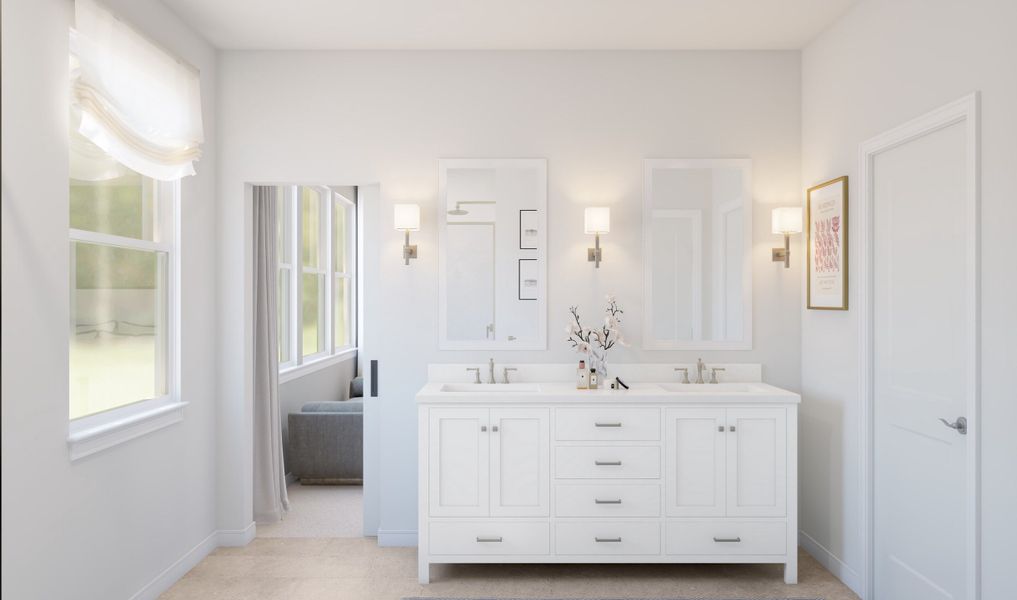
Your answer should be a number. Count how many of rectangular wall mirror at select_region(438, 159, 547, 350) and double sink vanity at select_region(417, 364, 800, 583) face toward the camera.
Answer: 2

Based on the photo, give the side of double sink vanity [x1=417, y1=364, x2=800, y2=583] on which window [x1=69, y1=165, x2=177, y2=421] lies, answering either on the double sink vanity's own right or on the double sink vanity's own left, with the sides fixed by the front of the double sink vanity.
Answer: on the double sink vanity's own right

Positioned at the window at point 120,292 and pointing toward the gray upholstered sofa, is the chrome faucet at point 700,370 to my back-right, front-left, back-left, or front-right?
front-right

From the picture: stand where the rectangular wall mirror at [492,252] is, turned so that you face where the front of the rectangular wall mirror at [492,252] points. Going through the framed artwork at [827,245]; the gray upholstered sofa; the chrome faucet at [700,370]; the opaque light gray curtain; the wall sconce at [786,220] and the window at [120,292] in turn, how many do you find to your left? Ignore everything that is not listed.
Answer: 3

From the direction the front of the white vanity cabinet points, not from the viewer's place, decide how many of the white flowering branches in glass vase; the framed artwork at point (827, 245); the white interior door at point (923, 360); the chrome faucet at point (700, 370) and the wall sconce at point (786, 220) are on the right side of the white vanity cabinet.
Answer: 0

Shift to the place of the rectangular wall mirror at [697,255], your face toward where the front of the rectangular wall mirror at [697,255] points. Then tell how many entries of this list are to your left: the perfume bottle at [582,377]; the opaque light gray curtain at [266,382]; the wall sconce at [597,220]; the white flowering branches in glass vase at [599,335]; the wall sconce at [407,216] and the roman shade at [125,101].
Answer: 0

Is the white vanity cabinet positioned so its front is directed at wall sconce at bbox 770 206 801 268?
no

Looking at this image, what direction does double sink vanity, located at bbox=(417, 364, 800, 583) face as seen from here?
toward the camera

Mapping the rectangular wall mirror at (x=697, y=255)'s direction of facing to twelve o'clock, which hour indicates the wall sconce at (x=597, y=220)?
The wall sconce is roughly at 2 o'clock from the rectangular wall mirror.

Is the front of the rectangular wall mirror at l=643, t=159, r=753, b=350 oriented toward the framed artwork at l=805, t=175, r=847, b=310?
no

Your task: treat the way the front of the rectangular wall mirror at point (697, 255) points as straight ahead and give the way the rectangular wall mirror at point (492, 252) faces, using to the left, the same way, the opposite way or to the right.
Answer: the same way

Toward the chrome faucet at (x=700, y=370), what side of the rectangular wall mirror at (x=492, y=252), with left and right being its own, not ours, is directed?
left

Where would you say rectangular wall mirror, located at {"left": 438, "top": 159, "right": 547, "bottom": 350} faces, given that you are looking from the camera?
facing the viewer
